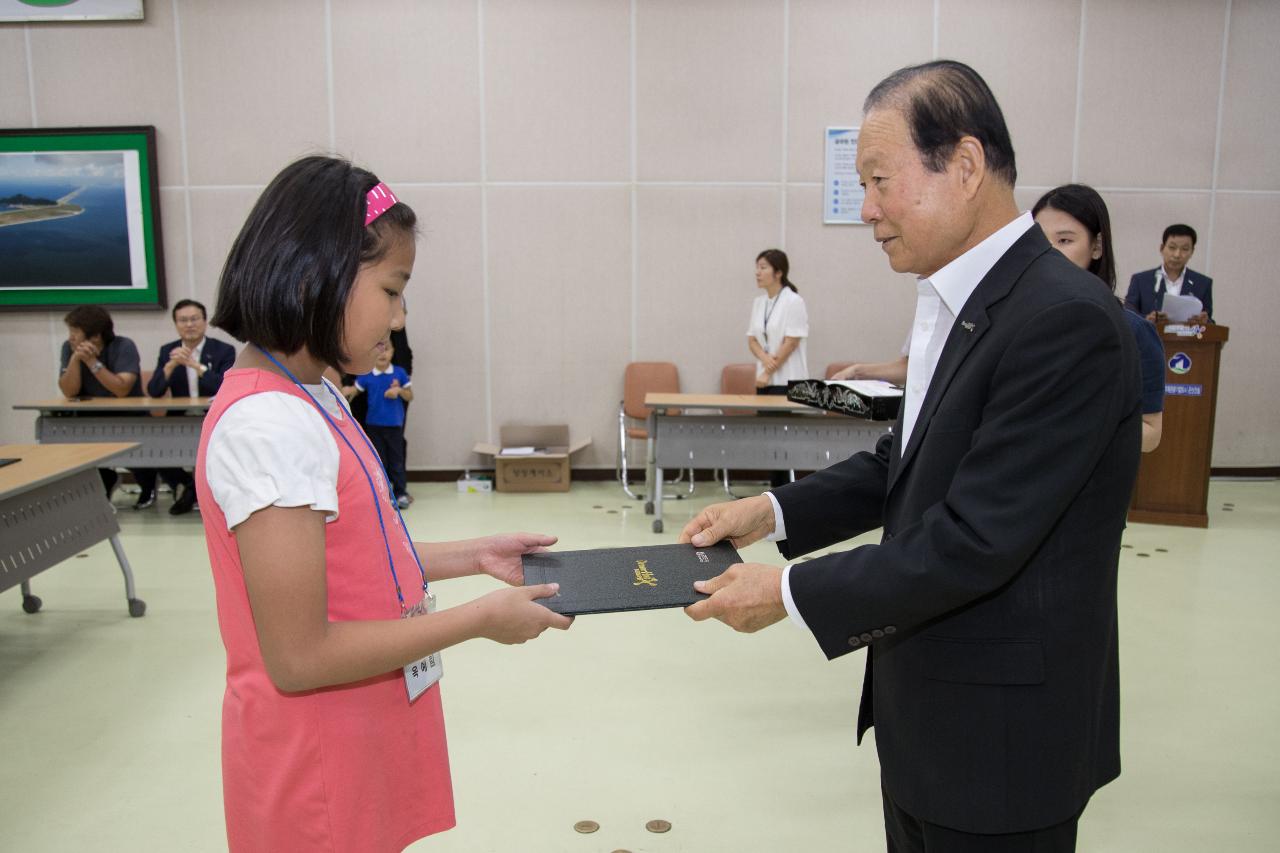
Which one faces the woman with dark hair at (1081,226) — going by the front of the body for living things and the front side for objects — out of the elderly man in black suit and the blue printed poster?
the blue printed poster

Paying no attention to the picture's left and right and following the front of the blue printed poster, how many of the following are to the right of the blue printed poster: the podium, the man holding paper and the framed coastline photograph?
1

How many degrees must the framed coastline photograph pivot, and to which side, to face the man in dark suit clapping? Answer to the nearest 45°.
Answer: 0° — it already faces them

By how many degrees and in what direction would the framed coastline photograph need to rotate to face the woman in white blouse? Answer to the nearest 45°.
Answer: approximately 45° to its left

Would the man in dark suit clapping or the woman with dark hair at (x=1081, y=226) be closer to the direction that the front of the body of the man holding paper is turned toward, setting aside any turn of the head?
the woman with dark hair

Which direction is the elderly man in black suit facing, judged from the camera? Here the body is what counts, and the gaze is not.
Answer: to the viewer's left

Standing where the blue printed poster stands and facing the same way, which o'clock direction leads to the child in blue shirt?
The child in blue shirt is roughly at 2 o'clock from the blue printed poster.

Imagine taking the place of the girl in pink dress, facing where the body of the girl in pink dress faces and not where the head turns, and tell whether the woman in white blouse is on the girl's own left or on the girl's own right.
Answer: on the girl's own left

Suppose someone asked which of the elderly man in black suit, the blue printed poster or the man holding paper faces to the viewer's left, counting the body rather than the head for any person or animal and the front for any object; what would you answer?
the elderly man in black suit

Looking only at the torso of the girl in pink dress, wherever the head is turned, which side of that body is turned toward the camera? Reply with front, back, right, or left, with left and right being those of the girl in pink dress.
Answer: right

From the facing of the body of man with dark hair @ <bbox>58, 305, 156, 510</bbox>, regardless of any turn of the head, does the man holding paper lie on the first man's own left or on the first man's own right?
on the first man's own left

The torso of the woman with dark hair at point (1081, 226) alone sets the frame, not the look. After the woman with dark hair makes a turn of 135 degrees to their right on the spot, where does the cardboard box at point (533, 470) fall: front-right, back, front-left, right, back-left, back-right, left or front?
front-left

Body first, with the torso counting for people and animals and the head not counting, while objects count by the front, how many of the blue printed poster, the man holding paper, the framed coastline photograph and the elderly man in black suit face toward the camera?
3

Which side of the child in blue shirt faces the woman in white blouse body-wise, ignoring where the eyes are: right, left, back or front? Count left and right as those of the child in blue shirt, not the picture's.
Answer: left

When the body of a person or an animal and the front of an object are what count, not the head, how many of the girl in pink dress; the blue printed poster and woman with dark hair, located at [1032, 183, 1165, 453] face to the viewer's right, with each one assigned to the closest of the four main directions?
1
